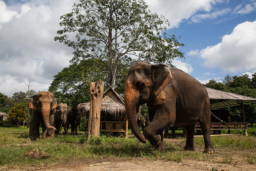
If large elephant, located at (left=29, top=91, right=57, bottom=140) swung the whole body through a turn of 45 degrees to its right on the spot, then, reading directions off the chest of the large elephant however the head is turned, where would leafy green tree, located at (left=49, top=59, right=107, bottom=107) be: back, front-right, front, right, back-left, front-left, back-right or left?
back-right

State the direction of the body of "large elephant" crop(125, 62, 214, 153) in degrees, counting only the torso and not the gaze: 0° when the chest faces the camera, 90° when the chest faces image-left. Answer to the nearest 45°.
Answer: approximately 45°

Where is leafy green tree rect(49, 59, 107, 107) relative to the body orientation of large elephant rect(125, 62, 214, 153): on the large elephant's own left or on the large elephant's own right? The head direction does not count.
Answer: on the large elephant's own right

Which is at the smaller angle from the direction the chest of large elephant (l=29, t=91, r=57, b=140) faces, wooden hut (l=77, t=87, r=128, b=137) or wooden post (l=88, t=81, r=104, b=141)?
the wooden post

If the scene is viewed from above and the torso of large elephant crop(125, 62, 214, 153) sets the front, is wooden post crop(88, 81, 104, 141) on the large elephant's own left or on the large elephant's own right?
on the large elephant's own right

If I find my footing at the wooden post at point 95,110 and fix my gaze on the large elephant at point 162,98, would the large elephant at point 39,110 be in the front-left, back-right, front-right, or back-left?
back-right

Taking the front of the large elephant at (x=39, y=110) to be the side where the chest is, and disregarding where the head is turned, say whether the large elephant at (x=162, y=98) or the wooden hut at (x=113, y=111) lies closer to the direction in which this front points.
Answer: the large elephant

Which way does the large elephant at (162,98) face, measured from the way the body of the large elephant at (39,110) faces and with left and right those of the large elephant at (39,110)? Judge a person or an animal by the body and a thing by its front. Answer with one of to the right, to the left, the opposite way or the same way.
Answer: to the right

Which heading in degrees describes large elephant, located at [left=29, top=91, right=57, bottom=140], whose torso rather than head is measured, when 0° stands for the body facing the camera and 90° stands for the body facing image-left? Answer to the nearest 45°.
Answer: approximately 0°

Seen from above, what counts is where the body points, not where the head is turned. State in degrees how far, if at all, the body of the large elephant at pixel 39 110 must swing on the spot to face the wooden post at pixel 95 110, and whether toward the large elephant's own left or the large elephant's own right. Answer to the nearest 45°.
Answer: approximately 45° to the large elephant's own left
